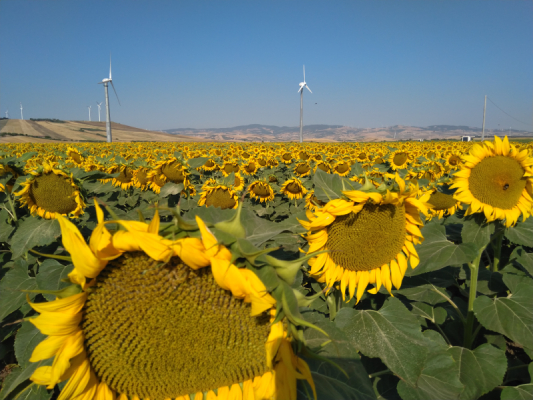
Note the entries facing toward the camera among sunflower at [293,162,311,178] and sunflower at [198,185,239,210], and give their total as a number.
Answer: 2

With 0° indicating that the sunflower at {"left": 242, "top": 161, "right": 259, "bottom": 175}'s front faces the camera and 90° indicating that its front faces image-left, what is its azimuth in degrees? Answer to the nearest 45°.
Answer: approximately 0°

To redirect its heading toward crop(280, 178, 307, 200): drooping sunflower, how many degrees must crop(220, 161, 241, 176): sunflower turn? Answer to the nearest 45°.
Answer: approximately 45° to its left

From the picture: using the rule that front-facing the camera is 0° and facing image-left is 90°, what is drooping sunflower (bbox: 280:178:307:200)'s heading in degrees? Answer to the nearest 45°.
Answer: approximately 0°

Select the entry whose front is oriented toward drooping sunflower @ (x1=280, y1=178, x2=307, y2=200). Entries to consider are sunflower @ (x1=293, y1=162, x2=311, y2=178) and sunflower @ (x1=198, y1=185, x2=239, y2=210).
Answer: sunflower @ (x1=293, y1=162, x2=311, y2=178)

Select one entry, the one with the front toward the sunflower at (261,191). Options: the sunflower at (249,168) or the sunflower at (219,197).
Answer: the sunflower at (249,168)
